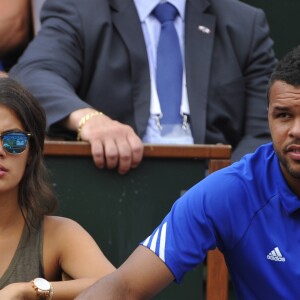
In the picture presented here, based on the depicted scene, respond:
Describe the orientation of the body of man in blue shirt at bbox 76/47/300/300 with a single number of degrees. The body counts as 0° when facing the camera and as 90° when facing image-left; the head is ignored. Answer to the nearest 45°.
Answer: approximately 0°

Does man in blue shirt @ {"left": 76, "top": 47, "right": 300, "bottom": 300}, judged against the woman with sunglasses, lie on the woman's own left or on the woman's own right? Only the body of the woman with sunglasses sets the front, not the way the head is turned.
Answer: on the woman's own left

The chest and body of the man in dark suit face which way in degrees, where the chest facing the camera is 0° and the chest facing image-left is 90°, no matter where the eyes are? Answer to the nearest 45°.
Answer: approximately 0°

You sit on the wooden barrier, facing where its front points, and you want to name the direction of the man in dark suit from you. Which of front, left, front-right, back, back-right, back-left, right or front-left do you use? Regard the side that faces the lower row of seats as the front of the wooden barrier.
back

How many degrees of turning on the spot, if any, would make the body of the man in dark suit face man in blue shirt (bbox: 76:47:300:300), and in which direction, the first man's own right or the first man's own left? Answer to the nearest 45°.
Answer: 0° — they already face them

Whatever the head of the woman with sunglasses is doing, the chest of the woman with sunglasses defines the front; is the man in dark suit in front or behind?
behind
